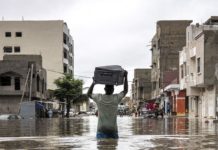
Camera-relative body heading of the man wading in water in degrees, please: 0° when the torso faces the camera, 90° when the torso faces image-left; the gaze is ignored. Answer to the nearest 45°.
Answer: approximately 180°
